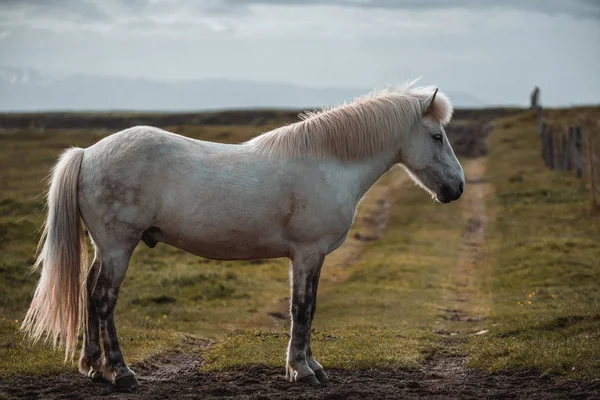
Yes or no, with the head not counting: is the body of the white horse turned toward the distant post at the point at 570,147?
no

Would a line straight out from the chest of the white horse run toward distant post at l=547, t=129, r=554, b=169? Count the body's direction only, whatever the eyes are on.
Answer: no

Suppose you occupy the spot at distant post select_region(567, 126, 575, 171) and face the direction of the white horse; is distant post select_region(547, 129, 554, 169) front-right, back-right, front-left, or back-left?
back-right

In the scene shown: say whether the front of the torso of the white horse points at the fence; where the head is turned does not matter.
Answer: no

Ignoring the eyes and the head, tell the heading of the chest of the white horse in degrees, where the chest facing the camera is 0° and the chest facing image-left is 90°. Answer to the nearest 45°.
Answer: approximately 270°

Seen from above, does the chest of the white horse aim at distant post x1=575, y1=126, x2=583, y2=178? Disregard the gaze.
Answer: no
